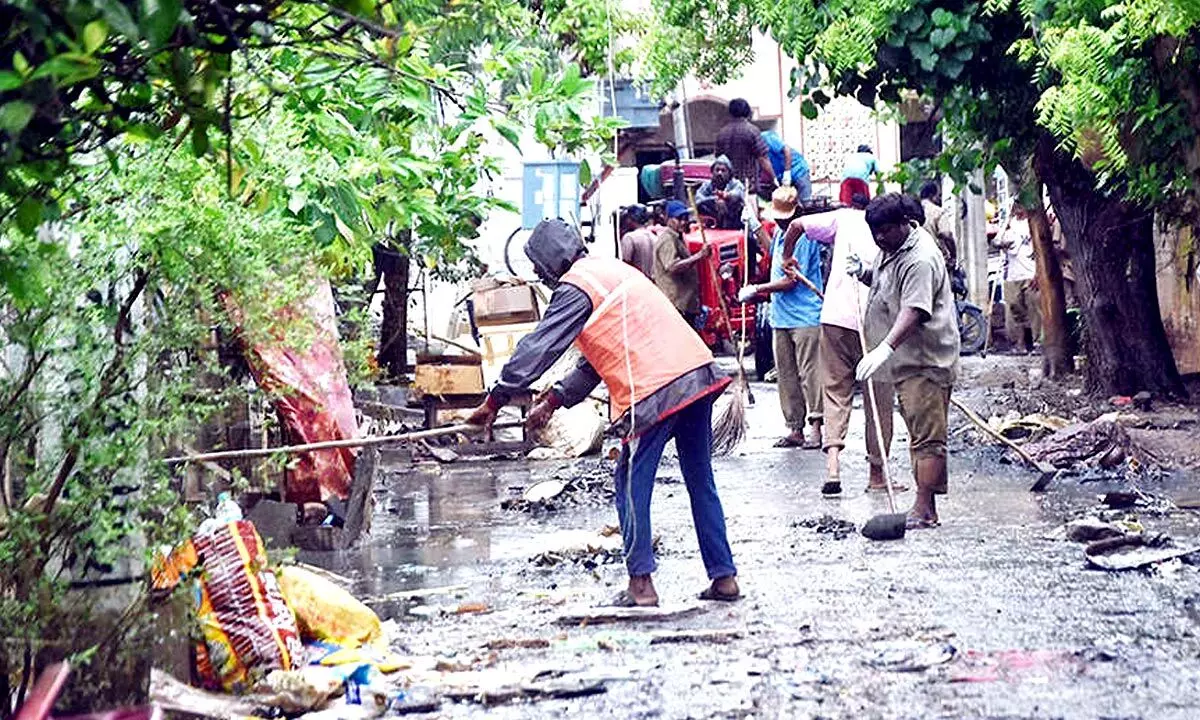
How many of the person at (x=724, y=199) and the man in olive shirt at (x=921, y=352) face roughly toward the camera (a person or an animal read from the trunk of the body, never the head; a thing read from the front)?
1

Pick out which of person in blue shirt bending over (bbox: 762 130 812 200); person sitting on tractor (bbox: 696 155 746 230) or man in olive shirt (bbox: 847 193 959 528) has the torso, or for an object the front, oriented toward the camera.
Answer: person sitting on tractor (bbox: 696 155 746 230)

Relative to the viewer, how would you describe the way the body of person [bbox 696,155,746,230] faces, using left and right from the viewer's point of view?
facing the viewer

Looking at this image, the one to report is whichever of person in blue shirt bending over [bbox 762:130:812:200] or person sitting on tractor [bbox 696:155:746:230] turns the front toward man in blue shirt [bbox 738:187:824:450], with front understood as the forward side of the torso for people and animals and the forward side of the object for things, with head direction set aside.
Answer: person sitting on tractor [bbox 696:155:746:230]

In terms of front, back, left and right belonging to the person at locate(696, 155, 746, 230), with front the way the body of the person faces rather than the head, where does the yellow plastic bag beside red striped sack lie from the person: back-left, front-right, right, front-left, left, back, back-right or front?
front

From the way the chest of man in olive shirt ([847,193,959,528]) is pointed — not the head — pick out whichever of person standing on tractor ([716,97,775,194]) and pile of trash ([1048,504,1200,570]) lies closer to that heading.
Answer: the person standing on tractor

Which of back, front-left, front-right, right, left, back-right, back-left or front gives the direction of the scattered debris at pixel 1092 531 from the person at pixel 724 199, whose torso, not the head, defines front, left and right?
front

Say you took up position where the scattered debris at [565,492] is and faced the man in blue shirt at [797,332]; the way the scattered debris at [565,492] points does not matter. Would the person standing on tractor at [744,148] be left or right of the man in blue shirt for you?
left

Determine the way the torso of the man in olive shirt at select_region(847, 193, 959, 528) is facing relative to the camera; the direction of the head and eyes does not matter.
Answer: to the viewer's left

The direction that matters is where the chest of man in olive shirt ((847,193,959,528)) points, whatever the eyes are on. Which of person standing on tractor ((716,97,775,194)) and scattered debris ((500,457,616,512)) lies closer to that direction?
the scattered debris
